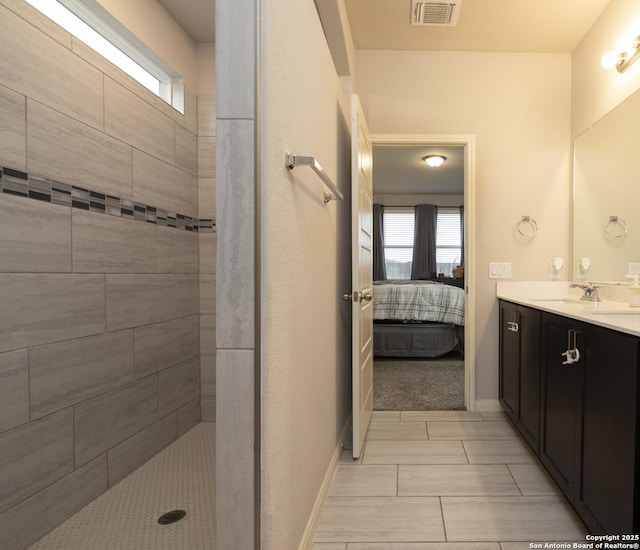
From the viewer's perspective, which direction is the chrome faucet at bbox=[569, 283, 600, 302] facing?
to the viewer's left

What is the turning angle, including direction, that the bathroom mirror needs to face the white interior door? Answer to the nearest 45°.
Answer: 0° — it already faces it

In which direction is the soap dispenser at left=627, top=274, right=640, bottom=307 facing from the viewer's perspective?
to the viewer's left

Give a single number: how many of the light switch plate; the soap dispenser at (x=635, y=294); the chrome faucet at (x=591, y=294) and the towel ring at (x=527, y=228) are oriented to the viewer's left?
2

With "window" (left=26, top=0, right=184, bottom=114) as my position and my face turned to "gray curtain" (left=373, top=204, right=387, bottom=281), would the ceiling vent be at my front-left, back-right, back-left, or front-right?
front-right

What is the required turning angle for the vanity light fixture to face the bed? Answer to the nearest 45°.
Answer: approximately 90° to its right

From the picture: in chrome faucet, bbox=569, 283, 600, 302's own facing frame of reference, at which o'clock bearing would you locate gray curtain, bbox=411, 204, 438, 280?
The gray curtain is roughly at 2 o'clock from the chrome faucet.

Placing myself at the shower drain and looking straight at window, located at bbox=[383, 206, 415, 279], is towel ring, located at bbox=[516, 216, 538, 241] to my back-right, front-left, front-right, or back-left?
front-right

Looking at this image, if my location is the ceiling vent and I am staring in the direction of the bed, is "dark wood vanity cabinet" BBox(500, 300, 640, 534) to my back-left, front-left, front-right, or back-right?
back-right

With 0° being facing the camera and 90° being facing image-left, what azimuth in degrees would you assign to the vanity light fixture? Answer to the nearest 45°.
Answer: approximately 45°

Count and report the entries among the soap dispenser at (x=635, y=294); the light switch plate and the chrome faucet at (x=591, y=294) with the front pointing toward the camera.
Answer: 1

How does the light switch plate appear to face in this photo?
toward the camera

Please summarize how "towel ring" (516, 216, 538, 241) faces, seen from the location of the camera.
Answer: facing the viewer

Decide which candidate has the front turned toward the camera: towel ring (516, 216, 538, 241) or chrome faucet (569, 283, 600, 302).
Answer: the towel ring

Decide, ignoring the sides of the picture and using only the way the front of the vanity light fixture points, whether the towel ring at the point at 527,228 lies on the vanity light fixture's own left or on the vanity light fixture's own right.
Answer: on the vanity light fixture's own right

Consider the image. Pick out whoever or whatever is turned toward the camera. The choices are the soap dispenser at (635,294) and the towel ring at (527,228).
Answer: the towel ring
